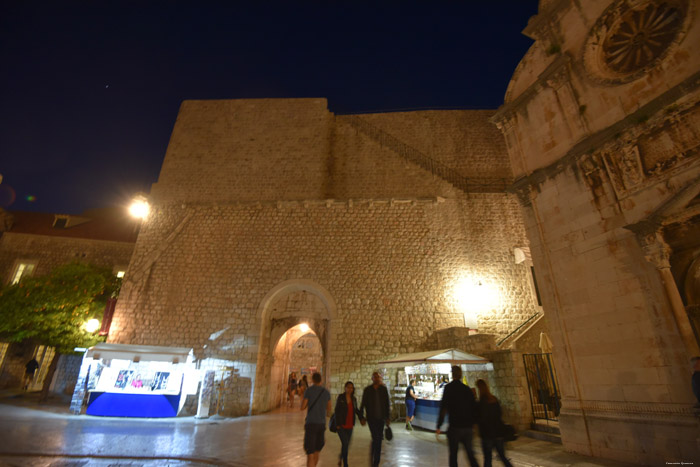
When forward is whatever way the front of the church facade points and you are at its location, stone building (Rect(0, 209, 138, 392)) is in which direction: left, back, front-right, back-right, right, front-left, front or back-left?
front-right

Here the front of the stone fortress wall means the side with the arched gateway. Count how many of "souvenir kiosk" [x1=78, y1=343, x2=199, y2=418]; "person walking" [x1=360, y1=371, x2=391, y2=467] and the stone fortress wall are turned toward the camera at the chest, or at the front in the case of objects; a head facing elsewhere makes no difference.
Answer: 3

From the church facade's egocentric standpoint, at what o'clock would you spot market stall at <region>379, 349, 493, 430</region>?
The market stall is roughly at 2 o'clock from the church facade.

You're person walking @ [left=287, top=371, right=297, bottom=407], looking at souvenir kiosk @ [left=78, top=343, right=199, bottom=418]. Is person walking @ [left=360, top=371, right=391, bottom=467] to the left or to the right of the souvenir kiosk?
left

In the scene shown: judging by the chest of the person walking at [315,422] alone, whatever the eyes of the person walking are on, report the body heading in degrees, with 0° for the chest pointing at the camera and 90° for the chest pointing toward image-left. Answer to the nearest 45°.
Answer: approximately 180°

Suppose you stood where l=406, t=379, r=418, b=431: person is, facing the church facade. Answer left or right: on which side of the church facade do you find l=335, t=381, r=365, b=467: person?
right

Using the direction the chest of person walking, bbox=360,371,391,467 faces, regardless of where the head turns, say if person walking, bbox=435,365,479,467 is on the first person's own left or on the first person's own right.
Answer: on the first person's own left

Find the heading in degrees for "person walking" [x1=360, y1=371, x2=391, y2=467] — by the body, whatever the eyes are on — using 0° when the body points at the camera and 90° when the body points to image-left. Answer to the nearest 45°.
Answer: approximately 0°

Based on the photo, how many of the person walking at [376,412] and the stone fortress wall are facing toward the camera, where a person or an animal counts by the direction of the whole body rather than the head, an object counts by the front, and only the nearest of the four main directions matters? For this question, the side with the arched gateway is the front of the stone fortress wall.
2

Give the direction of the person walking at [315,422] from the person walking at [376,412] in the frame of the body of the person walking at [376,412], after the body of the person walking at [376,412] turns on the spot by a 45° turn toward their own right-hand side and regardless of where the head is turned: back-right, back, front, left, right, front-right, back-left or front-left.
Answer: front

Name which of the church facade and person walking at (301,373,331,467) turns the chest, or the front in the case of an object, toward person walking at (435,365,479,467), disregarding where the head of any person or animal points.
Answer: the church facade

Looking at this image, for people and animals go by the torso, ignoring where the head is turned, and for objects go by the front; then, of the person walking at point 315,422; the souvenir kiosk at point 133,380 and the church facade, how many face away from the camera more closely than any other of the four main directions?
1
